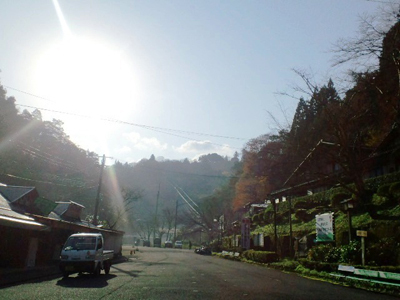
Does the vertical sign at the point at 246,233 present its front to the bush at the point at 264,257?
yes

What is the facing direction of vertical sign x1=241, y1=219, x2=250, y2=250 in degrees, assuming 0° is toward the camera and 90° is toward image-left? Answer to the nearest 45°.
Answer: approximately 0°

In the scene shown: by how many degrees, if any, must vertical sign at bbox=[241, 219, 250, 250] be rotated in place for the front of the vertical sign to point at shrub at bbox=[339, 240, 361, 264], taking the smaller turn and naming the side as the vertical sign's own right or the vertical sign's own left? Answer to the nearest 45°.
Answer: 0° — it already faces it

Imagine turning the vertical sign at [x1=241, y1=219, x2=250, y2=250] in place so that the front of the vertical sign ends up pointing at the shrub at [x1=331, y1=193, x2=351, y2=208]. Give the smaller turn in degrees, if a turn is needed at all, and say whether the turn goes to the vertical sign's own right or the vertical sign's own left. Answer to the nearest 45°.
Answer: approximately 45° to the vertical sign's own left

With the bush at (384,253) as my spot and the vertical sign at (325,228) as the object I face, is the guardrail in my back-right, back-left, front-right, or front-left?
back-left

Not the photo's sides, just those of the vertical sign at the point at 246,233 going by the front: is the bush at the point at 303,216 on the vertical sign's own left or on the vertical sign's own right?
on the vertical sign's own left

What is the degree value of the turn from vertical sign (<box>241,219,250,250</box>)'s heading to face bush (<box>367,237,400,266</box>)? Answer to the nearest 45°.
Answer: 0° — it already faces it

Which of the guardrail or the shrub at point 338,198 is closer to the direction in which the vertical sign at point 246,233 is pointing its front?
the guardrail

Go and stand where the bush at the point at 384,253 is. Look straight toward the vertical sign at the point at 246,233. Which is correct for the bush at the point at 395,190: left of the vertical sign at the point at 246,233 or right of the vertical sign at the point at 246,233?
right
